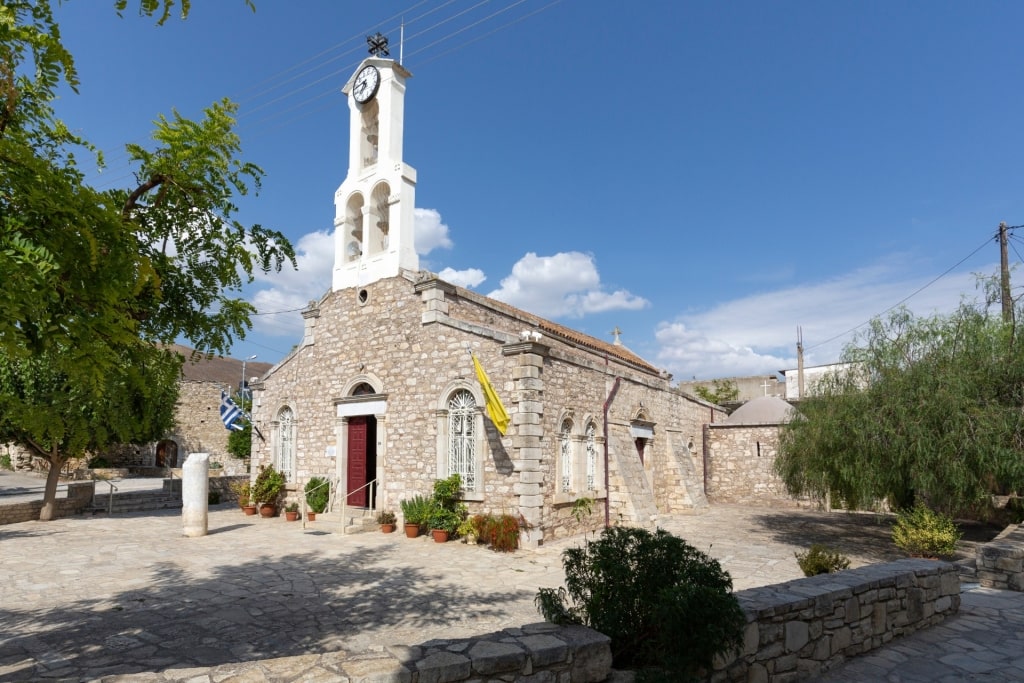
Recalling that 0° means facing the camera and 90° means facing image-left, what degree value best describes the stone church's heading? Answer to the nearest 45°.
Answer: approximately 45°

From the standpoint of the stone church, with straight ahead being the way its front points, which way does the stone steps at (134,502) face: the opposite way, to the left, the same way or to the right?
to the left

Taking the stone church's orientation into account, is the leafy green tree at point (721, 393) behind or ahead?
behind

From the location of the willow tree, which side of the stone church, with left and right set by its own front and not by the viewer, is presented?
left

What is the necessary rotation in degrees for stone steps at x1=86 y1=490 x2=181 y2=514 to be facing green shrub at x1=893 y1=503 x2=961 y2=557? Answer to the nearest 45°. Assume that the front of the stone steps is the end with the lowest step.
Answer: approximately 45° to its left

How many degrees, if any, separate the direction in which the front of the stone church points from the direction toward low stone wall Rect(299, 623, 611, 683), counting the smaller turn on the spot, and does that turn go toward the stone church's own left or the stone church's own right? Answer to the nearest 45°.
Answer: approximately 45° to the stone church's own left

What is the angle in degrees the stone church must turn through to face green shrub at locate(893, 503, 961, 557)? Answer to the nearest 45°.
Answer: approximately 90° to its left

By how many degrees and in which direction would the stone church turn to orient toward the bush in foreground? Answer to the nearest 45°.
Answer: approximately 45° to its left
